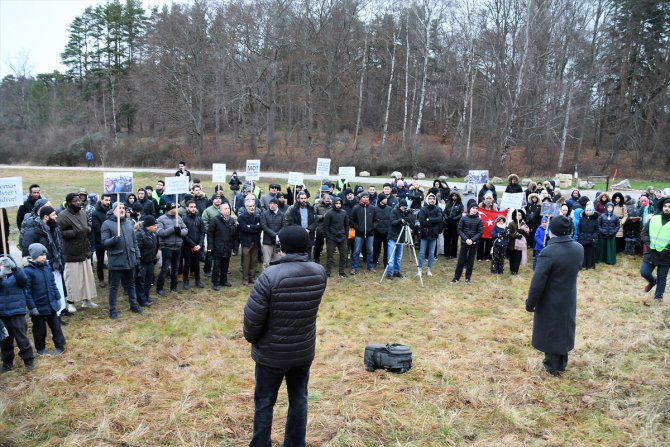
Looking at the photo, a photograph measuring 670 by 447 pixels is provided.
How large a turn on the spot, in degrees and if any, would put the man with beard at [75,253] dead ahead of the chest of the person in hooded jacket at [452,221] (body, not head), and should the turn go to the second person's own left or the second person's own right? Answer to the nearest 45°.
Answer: approximately 45° to the second person's own right

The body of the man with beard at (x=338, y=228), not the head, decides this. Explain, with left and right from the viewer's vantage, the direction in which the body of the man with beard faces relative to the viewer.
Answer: facing the viewer

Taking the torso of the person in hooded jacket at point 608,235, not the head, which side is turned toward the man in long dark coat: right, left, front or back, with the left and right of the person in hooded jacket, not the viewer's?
front

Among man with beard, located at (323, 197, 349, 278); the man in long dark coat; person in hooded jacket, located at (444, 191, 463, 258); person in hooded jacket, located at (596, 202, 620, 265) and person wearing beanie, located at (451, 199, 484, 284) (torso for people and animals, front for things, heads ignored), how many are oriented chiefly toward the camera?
4

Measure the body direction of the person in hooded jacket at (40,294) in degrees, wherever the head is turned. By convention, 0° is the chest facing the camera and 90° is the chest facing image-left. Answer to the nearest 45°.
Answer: approximately 315°

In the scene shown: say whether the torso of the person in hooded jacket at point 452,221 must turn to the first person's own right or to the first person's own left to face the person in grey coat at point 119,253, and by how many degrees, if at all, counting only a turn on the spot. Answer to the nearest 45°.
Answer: approximately 45° to the first person's own right

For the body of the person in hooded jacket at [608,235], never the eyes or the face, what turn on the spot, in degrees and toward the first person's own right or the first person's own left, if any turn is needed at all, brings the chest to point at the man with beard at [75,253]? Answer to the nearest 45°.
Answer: approximately 45° to the first person's own right

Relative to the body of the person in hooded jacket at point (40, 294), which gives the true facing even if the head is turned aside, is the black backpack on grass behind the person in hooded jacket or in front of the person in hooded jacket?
in front

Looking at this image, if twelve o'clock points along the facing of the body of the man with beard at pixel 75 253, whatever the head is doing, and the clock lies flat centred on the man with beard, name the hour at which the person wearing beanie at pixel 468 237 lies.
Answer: The person wearing beanie is roughly at 11 o'clock from the man with beard.

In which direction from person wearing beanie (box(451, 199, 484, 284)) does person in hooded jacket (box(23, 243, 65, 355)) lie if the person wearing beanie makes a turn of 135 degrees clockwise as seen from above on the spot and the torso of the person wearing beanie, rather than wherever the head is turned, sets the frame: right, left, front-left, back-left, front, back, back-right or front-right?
left

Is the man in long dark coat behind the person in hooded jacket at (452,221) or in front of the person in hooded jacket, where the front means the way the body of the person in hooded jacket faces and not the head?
in front

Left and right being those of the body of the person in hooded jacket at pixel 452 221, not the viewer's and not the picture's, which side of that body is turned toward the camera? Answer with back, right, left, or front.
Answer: front

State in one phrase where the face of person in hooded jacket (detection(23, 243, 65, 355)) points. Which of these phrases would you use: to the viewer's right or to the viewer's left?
to the viewer's right

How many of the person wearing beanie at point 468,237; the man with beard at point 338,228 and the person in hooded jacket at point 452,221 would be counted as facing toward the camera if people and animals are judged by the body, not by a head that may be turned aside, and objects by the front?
3

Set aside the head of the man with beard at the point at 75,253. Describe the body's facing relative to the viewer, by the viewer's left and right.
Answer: facing the viewer and to the right of the viewer

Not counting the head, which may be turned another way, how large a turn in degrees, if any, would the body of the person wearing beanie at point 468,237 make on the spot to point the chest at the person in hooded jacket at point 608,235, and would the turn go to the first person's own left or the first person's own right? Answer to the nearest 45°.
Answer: approximately 135° to the first person's own left
